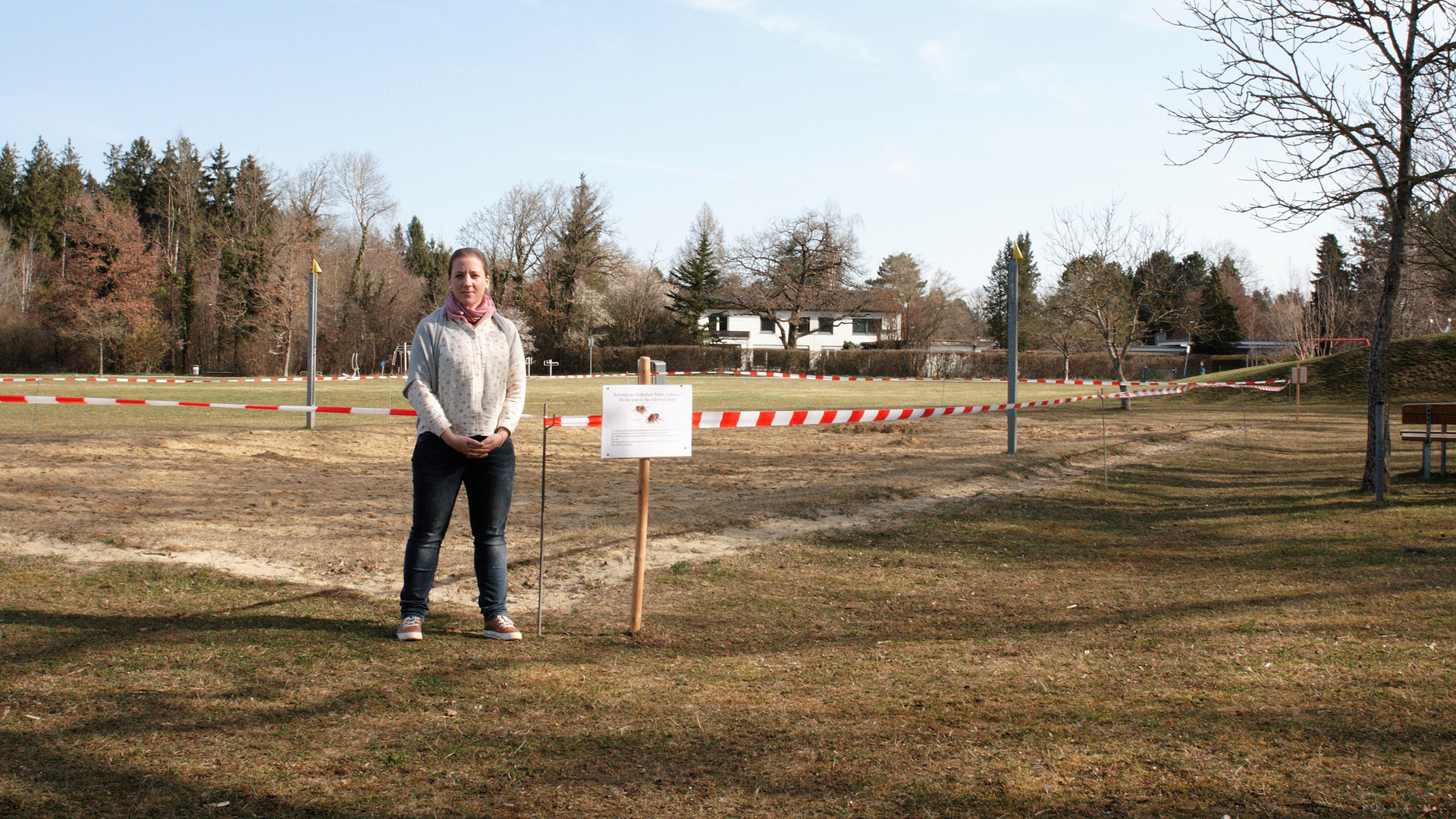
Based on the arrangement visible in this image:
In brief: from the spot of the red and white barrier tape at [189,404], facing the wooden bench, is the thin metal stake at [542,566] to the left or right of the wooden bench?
right

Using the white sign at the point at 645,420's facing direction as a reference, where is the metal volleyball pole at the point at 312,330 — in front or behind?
behind

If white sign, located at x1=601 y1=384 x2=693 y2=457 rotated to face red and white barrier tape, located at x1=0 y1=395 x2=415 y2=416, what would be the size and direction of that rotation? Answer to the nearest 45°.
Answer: approximately 135° to its right

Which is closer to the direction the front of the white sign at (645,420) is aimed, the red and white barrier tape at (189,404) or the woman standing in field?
the woman standing in field

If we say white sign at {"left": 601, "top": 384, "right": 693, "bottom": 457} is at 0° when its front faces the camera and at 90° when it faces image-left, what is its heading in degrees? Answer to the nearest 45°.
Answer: approximately 0°

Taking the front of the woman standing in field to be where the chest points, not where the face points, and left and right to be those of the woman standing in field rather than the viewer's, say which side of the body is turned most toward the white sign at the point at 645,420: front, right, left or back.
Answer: left

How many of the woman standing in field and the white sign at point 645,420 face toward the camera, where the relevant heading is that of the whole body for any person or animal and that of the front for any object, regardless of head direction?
2

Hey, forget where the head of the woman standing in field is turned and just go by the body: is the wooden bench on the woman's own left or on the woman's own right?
on the woman's own left
